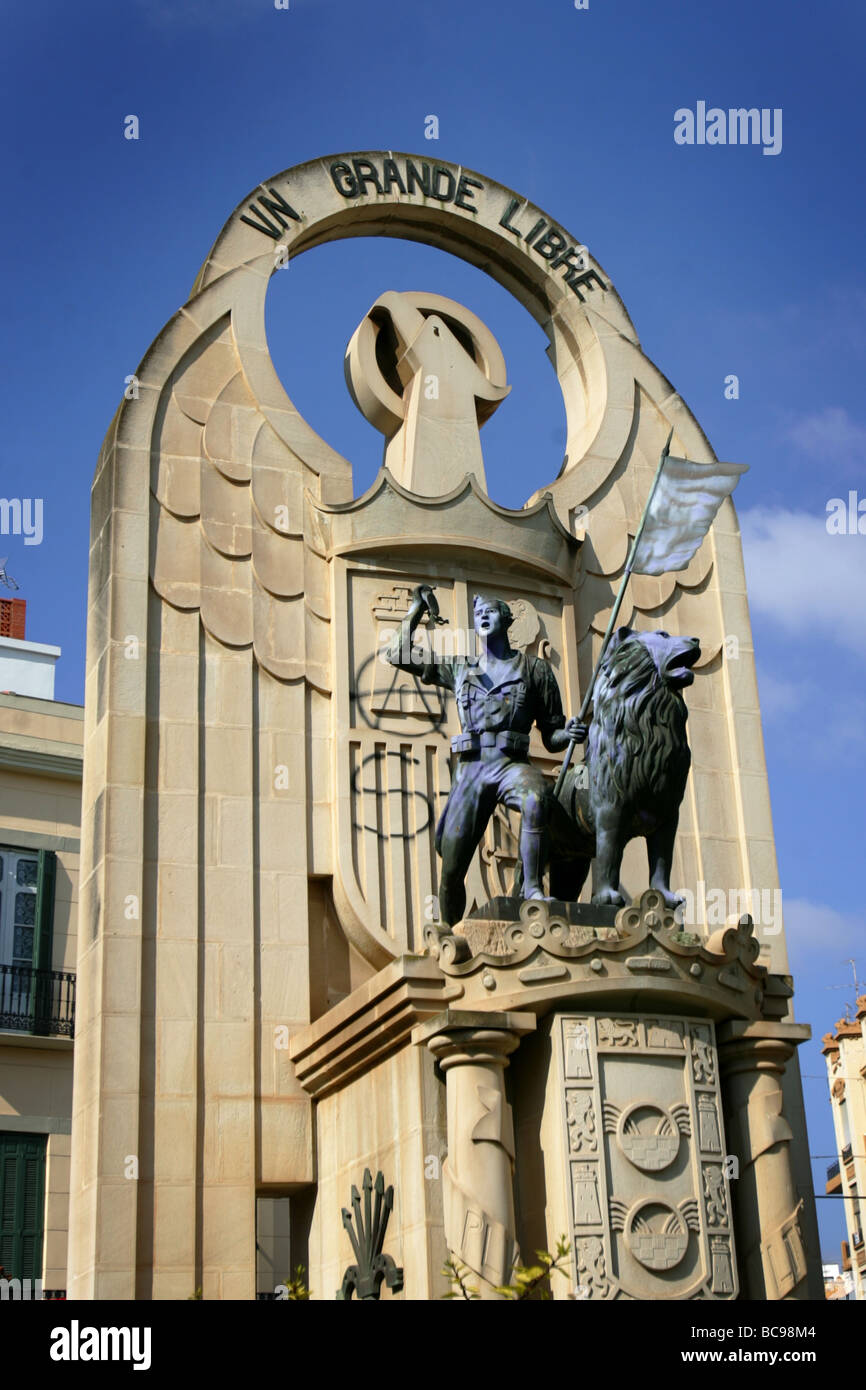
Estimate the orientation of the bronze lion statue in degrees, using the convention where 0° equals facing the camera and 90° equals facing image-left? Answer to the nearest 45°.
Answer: approximately 315°

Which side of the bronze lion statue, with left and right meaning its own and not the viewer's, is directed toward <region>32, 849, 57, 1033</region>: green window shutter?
back

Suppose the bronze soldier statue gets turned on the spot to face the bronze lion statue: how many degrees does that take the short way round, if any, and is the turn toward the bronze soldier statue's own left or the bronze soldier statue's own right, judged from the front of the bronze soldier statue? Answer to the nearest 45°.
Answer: approximately 45° to the bronze soldier statue's own left

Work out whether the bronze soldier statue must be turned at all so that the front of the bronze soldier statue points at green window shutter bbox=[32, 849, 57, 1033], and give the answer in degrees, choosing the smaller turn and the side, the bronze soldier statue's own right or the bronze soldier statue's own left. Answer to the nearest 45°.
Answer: approximately 135° to the bronze soldier statue's own right

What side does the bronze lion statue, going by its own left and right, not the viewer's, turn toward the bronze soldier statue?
back
